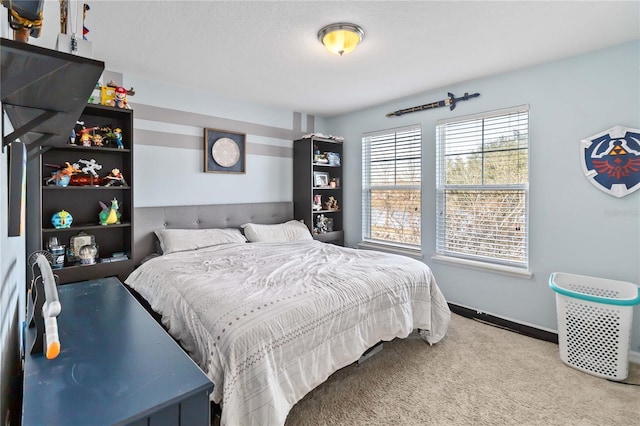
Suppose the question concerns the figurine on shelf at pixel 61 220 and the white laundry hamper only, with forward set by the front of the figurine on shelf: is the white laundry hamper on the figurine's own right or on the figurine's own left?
on the figurine's own left

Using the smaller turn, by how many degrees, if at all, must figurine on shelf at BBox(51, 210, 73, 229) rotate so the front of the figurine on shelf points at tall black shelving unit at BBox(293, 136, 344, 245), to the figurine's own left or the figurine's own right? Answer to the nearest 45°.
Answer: approximately 90° to the figurine's own left

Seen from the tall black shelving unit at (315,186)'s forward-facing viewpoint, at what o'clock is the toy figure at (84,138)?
The toy figure is roughly at 3 o'clock from the tall black shelving unit.

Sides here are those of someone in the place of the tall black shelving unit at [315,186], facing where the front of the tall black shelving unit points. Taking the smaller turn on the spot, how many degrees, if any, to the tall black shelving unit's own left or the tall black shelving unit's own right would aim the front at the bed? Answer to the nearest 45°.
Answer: approximately 45° to the tall black shelving unit's own right

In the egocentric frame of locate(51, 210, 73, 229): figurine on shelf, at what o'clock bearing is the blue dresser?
The blue dresser is roughly at 12 o'clock from the figurine on shelf.

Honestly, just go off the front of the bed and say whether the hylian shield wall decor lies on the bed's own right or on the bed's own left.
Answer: on the bed's own left

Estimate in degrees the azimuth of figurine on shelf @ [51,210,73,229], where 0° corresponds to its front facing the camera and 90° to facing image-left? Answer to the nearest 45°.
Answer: approximately 0°

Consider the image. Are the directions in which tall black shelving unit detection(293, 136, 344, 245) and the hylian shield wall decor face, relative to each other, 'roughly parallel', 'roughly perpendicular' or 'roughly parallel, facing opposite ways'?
roughly perpendicular

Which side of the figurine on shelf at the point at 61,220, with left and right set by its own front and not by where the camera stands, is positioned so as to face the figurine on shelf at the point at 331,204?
left

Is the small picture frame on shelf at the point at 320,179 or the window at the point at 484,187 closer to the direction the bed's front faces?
the window
